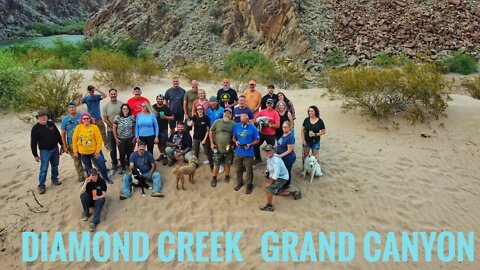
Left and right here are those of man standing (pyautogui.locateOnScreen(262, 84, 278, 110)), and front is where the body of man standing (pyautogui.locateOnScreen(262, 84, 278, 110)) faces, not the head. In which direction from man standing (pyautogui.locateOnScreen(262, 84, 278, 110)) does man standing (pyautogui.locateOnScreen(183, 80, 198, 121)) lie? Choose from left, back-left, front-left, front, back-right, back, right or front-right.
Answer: right

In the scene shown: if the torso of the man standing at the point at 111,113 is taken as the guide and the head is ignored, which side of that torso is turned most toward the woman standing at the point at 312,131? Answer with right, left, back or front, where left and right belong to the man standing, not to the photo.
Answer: left

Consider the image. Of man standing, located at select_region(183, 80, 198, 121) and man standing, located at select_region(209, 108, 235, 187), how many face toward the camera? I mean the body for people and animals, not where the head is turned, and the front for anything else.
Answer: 2

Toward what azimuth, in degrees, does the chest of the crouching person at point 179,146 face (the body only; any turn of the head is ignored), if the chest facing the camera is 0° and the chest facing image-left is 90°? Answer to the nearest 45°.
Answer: approximately 0°

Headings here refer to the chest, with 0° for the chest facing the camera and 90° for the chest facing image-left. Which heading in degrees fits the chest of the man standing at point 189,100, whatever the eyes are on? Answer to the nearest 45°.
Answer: approximately 0°
